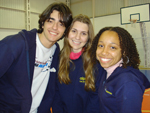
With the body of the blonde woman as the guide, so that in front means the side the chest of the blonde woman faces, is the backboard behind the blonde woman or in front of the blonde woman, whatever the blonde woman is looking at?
behind

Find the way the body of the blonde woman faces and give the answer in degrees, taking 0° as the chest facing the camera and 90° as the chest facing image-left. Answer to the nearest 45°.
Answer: approximately 0°
